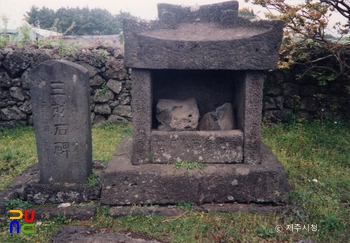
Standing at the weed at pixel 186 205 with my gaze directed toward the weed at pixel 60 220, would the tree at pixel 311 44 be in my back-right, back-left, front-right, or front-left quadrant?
back-right

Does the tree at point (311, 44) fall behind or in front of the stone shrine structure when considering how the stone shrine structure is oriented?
behind

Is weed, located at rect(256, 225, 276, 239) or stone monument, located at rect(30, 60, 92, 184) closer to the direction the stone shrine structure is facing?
the weed

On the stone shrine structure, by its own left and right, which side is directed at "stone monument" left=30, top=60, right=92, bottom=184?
right

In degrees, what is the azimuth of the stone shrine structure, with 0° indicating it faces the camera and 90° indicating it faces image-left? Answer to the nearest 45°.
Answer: approximately 0°

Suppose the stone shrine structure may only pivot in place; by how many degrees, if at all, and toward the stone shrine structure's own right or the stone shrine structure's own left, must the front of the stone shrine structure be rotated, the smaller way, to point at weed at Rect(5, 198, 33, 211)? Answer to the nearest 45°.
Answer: approximately 90° to the stone shrine structure's own right

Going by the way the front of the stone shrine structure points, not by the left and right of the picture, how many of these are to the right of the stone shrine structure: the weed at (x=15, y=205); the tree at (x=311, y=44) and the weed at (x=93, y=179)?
2

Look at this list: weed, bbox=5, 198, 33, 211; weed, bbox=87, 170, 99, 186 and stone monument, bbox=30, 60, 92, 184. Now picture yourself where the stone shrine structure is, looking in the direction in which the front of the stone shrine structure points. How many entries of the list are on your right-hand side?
3
